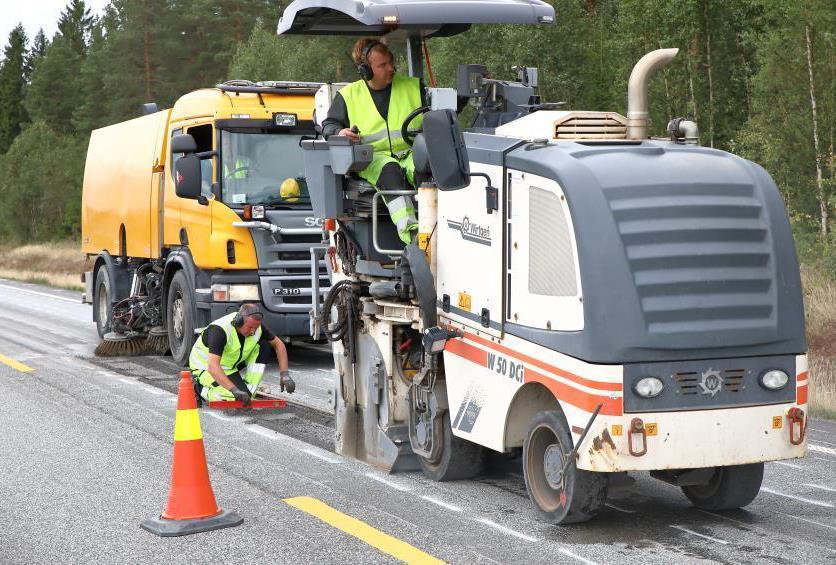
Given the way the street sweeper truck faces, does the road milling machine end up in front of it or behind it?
in front

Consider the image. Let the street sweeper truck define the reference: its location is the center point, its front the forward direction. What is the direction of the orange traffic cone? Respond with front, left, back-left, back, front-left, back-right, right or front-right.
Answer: front-right

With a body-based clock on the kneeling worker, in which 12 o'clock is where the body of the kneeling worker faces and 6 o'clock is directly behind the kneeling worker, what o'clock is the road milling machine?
The road milling machine is roughly at 1 o'clock from the kneeling worker.

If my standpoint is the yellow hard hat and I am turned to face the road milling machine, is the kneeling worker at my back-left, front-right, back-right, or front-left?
front-right

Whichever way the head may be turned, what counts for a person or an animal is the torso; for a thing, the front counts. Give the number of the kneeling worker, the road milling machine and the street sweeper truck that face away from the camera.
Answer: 0

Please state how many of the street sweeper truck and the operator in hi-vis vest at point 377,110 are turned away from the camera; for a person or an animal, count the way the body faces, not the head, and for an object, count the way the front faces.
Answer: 0

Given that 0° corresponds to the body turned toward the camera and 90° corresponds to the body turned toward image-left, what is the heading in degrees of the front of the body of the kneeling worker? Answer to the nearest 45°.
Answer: approximately 315°

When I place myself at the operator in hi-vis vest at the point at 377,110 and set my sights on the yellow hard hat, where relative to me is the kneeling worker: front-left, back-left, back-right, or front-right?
front-left

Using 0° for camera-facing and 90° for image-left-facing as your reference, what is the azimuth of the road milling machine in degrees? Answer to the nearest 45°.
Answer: approximately 315°

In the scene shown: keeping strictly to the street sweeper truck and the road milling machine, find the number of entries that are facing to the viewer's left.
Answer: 0

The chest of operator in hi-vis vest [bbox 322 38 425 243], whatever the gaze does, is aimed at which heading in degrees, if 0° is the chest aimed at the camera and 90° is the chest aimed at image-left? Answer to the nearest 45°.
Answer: approximately 315°

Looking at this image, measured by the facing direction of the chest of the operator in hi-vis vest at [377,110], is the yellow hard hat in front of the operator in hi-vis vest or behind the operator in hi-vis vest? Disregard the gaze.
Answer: behind

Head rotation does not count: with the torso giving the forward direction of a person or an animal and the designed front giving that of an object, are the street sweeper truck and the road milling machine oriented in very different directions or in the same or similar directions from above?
same or similar directions
